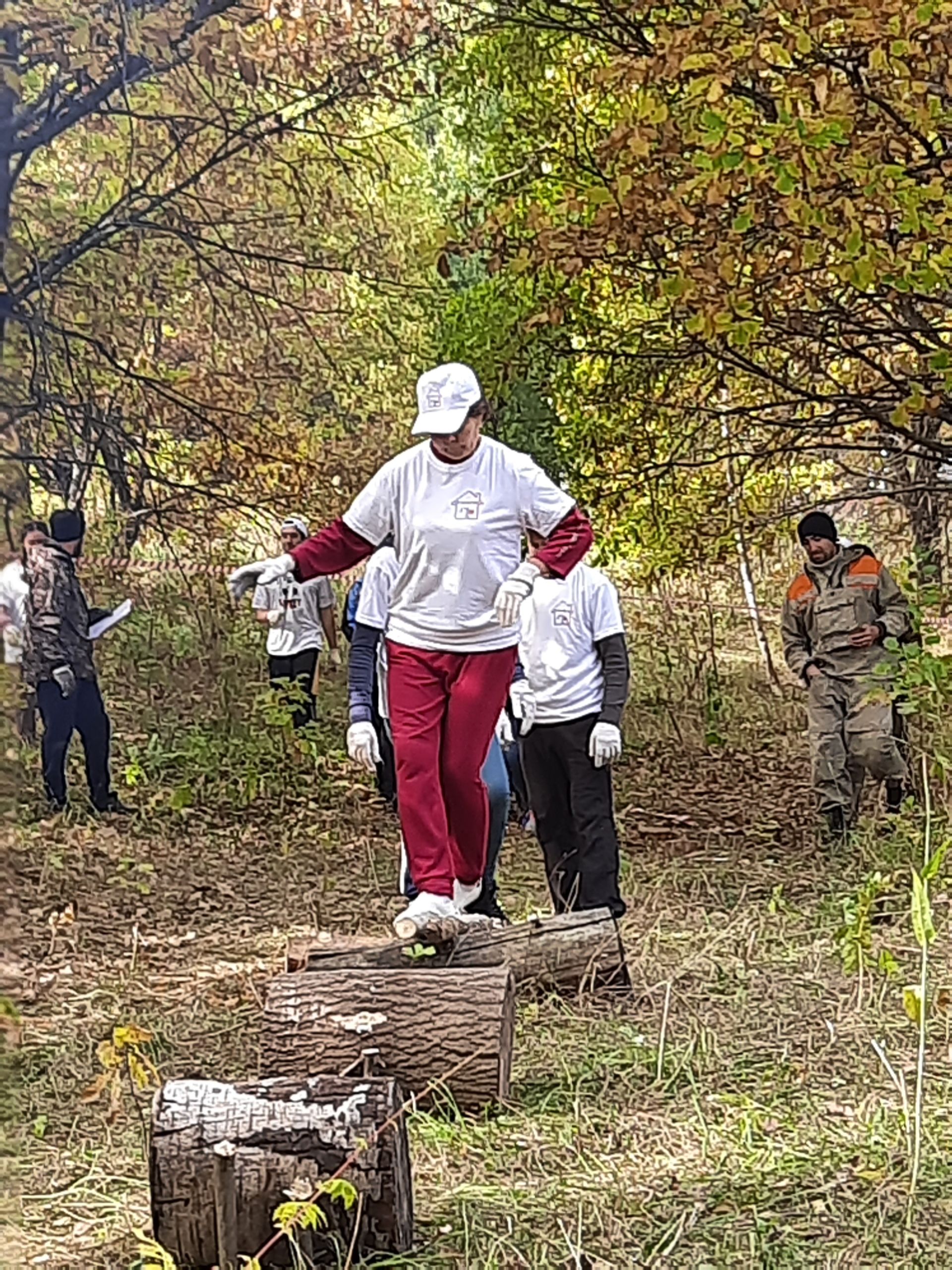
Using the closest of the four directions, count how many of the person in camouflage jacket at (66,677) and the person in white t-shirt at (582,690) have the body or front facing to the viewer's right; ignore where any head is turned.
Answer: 1

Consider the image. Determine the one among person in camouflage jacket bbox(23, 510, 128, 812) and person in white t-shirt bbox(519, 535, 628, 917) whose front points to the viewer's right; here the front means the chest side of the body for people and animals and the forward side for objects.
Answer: the person in camouflage jacket

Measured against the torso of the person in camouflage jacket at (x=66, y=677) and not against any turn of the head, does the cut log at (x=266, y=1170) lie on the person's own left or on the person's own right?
on the person's own right

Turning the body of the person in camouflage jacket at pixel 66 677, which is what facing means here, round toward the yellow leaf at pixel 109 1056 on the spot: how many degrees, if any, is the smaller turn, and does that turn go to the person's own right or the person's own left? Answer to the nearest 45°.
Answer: approximately 90° to the person's own right

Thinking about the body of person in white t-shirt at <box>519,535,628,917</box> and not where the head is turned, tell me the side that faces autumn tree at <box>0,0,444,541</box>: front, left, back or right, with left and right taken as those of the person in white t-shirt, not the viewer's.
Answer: right

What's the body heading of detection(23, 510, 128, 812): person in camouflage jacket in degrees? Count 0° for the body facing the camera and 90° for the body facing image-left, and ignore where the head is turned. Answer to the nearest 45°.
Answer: approximately 270°

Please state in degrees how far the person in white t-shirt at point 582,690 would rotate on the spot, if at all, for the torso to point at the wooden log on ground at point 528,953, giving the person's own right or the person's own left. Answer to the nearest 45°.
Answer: approximately 45° to the person's own left

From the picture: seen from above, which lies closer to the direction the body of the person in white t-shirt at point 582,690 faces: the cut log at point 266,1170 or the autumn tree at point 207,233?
the cut log

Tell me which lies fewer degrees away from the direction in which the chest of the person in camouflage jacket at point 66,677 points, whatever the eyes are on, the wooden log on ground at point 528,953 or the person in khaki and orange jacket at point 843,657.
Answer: the person in khaki and orange jacket

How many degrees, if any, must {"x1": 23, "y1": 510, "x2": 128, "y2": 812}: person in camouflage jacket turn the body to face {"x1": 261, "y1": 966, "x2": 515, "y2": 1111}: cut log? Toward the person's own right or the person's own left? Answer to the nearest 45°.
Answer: approximately 90° to the person's own right

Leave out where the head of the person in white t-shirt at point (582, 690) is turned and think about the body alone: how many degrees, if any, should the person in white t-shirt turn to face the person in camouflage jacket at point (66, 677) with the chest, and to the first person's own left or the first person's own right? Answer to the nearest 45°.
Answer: approximately 90° to the first person's own right
